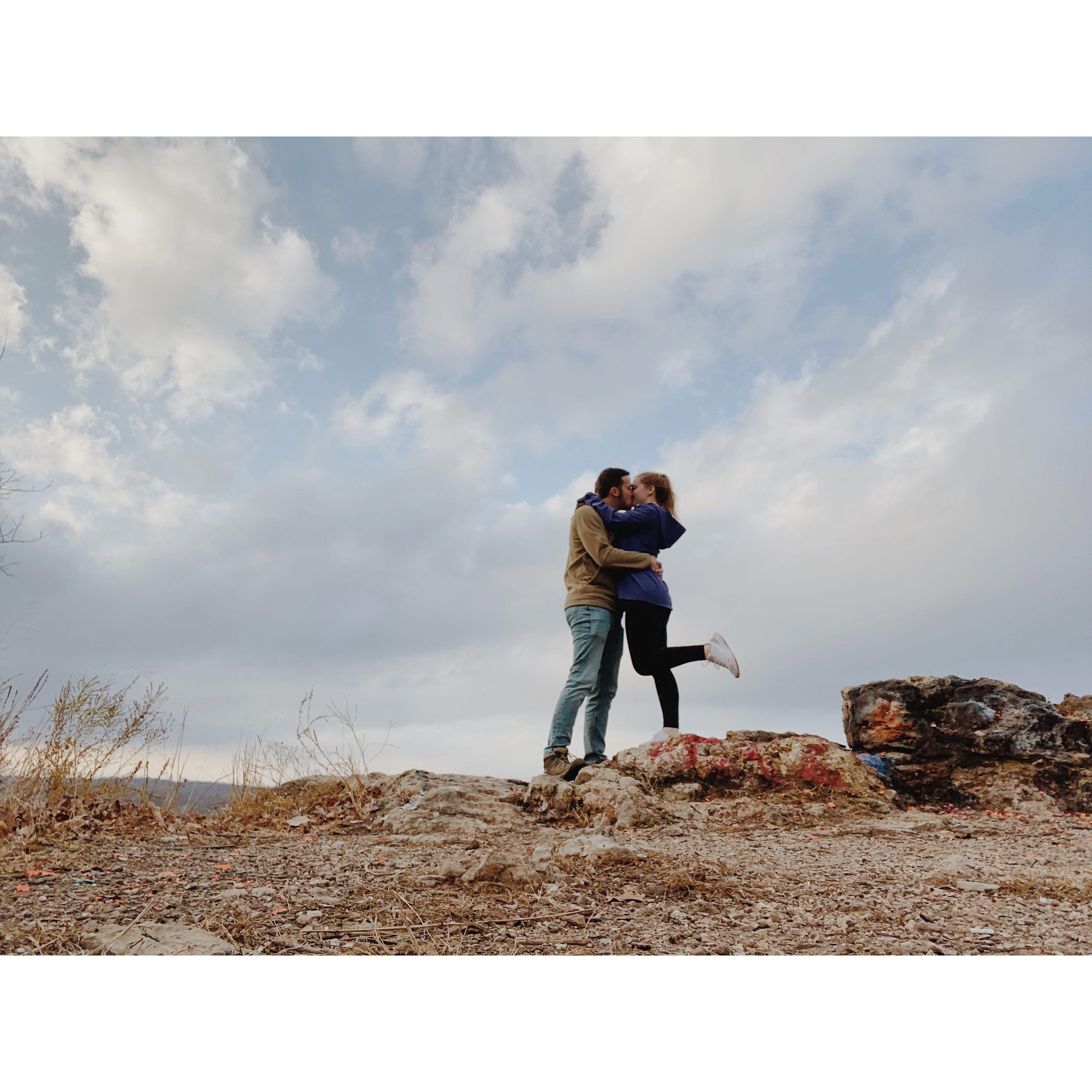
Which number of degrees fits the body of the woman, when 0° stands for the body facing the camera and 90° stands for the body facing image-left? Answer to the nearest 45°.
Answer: approximately 90°

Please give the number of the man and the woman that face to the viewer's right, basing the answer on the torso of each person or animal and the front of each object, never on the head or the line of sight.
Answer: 1

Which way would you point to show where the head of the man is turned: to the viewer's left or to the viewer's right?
to the viewer's right

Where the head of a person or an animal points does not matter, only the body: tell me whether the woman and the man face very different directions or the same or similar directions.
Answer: very different directions

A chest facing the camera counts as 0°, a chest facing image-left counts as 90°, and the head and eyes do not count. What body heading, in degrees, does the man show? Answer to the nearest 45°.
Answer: approximately 270°
